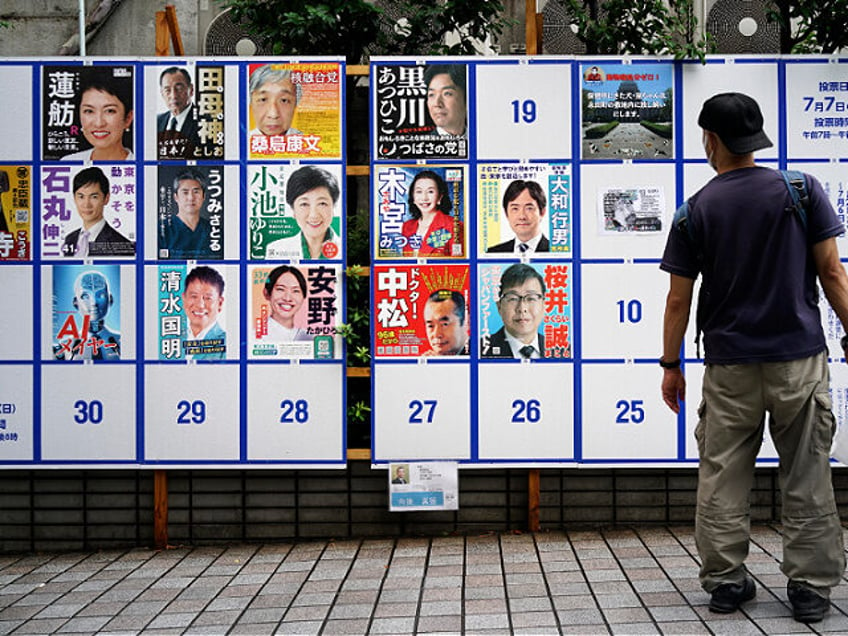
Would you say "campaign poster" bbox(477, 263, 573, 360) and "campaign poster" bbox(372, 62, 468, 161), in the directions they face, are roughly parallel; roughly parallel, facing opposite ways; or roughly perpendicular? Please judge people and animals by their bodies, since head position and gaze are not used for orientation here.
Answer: roughly parallel

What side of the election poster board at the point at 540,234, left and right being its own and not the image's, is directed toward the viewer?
front

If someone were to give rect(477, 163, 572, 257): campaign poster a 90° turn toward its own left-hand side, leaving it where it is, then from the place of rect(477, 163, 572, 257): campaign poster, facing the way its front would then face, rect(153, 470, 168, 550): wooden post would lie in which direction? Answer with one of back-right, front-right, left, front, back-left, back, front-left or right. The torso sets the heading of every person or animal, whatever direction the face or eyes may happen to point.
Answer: back

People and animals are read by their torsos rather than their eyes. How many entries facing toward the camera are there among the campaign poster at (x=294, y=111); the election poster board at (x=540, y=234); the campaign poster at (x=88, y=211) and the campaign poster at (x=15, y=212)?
4

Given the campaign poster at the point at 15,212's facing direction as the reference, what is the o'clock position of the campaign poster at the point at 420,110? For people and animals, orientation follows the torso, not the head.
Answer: the campaign poster at the point at 420,110 is roughly at 10 o'clock from the campaign poster at the point at 15,212.

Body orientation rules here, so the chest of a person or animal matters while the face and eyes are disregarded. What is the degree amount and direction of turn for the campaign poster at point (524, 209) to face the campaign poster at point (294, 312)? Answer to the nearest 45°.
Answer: approximately 90° to its right

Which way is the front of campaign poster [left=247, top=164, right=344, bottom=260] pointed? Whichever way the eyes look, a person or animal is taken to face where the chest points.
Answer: toward the camera

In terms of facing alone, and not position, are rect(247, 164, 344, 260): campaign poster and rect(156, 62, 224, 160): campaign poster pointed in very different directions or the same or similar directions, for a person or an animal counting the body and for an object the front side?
same or similar directions

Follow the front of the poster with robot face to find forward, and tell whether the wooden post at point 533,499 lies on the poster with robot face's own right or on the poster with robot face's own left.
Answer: on the poster with robot face's own left

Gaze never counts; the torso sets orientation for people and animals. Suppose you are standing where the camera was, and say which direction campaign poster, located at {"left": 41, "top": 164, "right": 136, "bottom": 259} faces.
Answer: facing the viewer

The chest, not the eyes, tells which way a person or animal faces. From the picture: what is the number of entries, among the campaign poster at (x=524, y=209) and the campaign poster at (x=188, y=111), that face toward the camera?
2

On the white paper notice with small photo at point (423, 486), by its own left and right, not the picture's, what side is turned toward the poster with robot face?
right

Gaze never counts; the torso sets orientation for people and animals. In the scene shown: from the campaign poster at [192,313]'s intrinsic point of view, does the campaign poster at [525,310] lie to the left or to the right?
on its left

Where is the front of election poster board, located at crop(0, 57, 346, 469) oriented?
toward the camera
